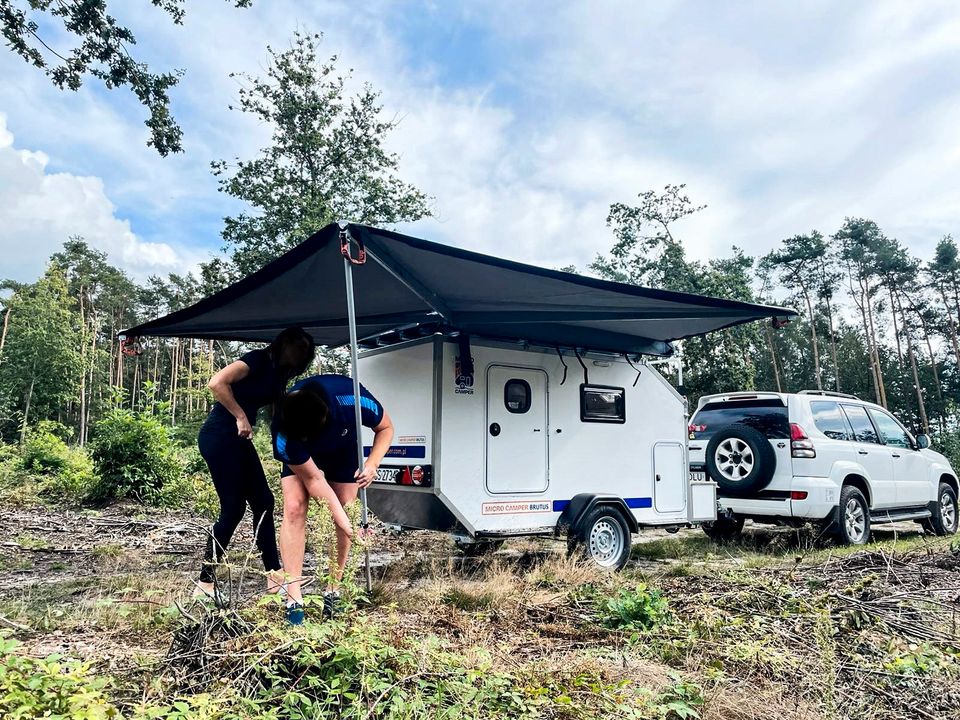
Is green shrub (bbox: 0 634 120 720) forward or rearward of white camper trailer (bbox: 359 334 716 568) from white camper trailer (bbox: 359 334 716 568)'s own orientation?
rearward

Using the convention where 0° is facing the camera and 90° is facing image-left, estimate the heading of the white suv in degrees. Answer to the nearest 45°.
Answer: approximately 225°

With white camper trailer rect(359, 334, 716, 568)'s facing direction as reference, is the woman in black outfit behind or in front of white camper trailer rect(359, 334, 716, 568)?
behind

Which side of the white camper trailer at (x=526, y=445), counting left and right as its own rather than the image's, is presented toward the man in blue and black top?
back

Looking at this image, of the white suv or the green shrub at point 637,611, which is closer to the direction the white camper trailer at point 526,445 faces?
the white suv

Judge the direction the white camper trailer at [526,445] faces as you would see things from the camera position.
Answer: facing away from the viewer and to the right of the viewer

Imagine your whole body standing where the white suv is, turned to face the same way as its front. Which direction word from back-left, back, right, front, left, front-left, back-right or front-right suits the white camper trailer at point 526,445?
back
